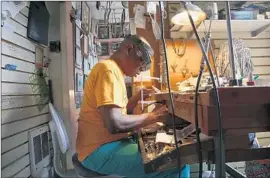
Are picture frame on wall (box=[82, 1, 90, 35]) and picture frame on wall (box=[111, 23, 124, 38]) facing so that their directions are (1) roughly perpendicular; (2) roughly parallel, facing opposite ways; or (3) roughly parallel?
roughly perpendicular

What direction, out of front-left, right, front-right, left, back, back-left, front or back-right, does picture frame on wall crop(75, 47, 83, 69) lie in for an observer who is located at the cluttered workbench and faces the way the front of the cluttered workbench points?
front-right

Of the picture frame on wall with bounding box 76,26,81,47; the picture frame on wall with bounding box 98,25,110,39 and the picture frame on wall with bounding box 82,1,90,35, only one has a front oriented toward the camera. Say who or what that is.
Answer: the picture frame on wall with bounding box 98,25,110,39

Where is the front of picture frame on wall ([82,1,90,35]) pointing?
to the viewer's right

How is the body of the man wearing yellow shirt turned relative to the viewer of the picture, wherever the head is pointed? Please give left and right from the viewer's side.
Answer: facing to the right of the viewer

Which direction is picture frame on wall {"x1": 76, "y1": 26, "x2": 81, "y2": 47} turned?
to the viewer's right

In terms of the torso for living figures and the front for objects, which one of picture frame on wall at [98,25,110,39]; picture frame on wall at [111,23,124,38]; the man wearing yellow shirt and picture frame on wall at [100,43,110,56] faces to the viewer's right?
the man wearing yellow shirt

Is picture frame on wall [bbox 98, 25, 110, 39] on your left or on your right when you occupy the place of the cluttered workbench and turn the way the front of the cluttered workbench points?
on your right

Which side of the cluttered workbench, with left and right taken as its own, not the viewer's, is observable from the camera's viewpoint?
left

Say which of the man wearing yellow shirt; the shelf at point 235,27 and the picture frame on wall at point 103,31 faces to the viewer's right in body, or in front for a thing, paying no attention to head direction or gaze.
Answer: the man wearing yellow shirt

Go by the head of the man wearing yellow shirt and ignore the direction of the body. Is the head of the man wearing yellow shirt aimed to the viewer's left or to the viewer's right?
to the viewer's right

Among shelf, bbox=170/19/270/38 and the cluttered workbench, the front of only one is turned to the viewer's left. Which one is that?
the cluttered workbench

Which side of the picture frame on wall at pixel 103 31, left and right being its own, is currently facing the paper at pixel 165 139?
front

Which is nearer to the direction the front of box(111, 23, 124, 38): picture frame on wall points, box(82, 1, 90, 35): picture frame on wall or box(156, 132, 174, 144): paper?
the paper

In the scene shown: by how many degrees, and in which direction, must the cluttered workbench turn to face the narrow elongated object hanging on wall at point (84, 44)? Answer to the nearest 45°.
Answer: approximately 45° to its right
